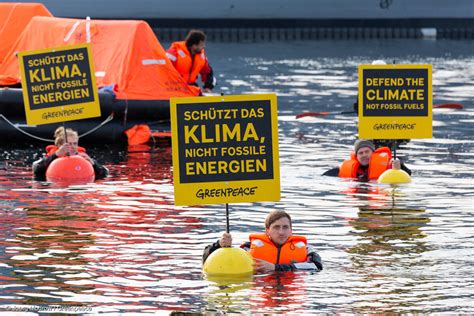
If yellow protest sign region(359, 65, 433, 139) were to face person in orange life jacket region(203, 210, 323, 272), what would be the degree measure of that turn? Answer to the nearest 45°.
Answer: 0° — it already faces them

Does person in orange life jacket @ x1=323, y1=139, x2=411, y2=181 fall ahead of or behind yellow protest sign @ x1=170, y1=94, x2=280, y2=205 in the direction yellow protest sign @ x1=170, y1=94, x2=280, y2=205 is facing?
behind

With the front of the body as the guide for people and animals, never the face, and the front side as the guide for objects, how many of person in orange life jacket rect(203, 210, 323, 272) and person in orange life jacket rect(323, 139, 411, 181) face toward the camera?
2

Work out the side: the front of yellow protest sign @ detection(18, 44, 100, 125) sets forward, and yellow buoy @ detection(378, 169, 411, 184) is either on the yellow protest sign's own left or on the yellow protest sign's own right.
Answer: on the yellow protest sign's own left
